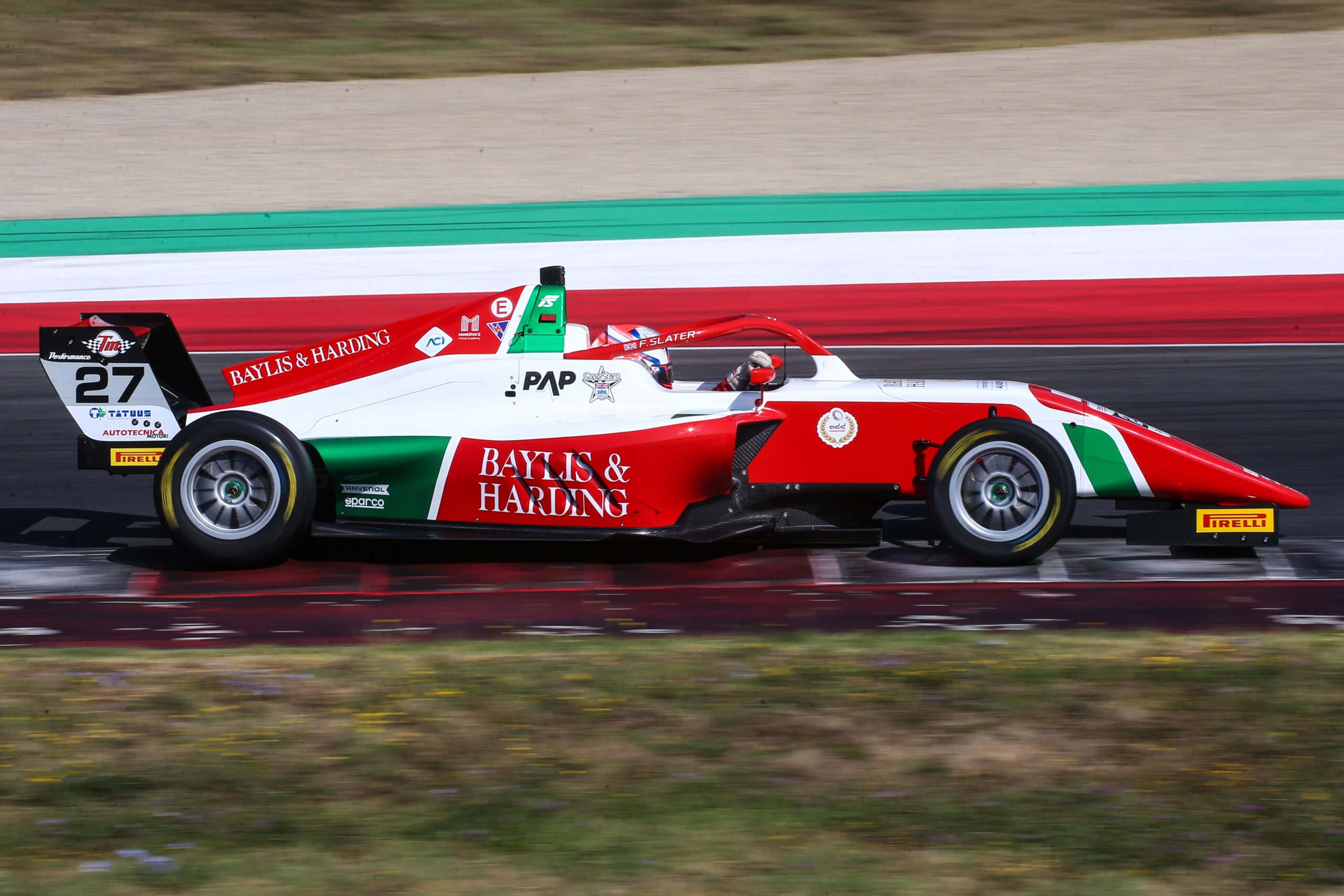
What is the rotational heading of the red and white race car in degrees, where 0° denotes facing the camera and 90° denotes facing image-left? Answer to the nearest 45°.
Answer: approximately 270°

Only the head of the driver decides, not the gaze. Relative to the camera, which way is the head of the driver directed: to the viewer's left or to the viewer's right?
to the viewer's right
